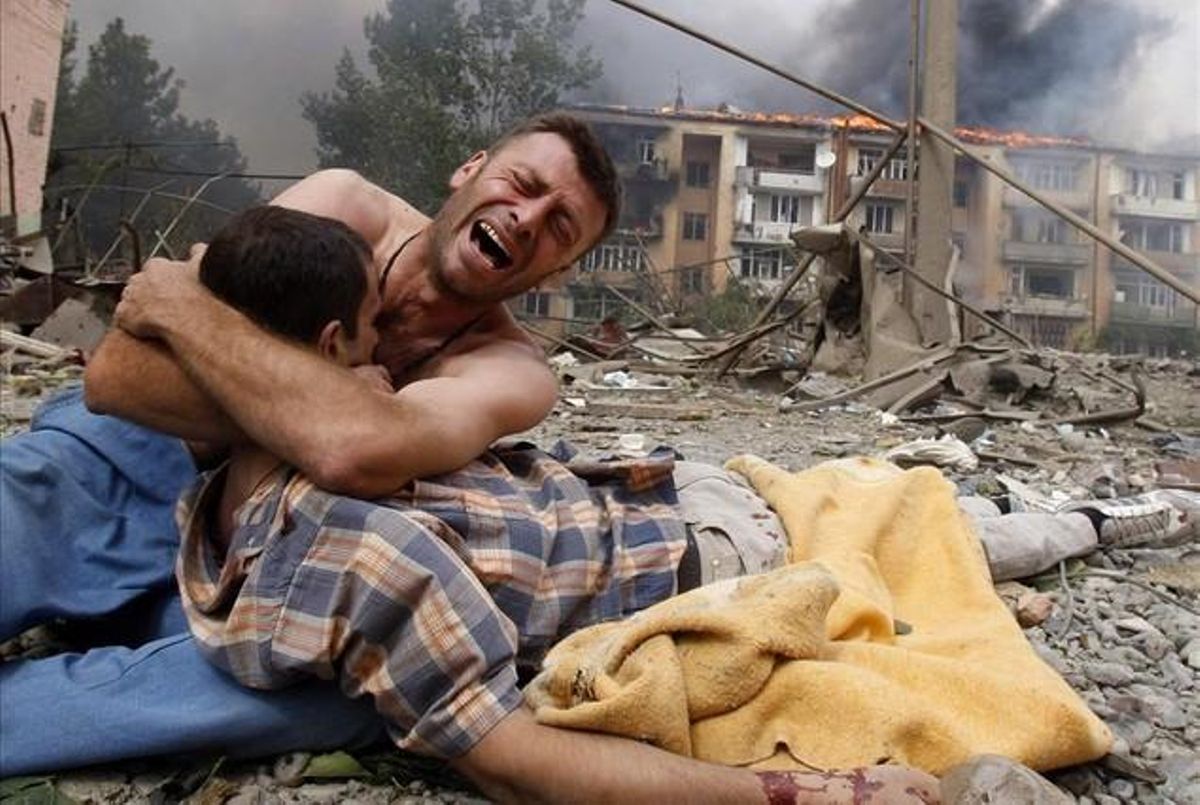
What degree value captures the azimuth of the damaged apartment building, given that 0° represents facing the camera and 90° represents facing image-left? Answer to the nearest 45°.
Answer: approximately 0°

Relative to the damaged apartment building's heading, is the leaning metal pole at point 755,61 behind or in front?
in front

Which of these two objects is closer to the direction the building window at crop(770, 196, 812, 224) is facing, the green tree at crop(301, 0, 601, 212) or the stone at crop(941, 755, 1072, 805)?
the stone

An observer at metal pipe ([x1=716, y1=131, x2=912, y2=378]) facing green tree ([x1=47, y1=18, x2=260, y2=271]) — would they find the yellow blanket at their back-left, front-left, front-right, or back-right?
back-left

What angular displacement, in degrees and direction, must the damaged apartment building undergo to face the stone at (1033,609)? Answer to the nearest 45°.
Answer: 0° — it already faces it

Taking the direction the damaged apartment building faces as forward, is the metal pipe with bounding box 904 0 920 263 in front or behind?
in front

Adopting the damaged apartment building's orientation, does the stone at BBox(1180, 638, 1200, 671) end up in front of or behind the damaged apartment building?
in front

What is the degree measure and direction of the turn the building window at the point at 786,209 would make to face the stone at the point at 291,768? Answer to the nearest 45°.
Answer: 0° — it already faces it

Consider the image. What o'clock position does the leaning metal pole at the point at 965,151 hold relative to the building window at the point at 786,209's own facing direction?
The leaning metal pole is roughly at 12 o'clock from the building window.
